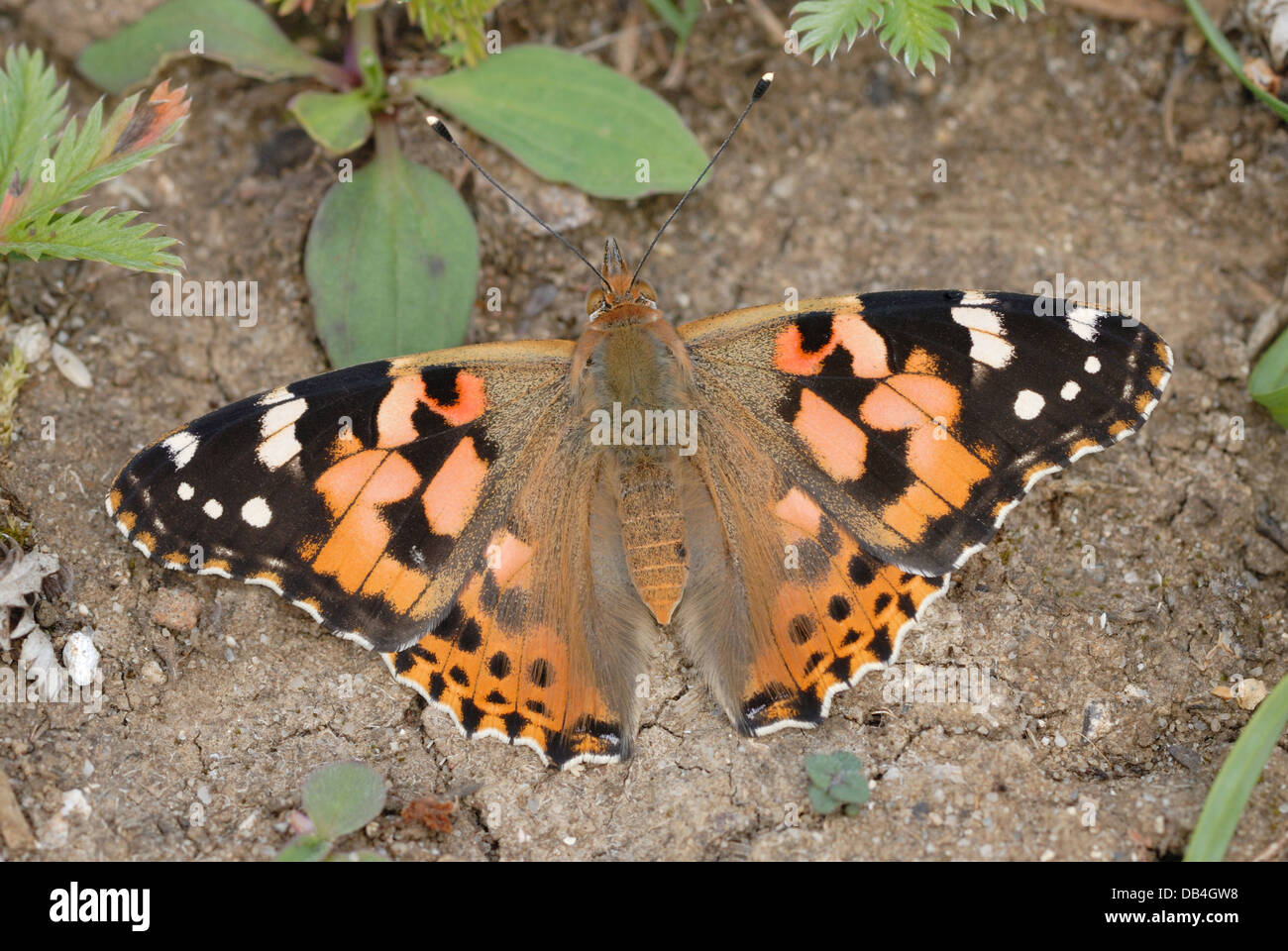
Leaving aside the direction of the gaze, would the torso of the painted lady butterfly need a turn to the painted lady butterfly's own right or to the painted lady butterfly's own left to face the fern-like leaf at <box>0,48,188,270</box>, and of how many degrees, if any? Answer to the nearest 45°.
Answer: approximately 90° to the painted lady butterfly's own left

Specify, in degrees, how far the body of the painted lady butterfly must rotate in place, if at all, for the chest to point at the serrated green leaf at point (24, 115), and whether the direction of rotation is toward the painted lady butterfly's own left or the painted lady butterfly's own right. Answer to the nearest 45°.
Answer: approximately 90° to the painted lady butterfly's own left

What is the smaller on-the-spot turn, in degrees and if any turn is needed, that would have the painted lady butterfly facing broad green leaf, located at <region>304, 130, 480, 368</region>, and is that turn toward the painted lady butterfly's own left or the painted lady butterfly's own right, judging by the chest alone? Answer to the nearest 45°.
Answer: approximately 45° to the painted lady butterfly's own left

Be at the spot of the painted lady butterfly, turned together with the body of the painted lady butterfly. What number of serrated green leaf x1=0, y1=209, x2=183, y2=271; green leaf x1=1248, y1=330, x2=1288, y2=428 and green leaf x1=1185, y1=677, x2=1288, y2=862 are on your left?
1

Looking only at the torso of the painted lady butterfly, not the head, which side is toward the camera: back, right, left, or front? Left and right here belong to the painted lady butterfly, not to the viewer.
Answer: back

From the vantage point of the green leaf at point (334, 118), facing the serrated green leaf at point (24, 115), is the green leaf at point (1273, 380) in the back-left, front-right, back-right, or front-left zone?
back-left

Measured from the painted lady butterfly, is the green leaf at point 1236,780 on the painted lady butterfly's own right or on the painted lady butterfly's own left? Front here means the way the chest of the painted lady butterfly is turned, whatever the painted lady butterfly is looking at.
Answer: on the painted lady butterfly's own right

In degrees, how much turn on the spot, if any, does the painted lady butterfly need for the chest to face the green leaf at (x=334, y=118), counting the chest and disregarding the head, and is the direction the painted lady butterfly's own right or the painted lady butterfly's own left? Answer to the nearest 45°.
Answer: approximately 45° to the painted lady butterfly's own left
